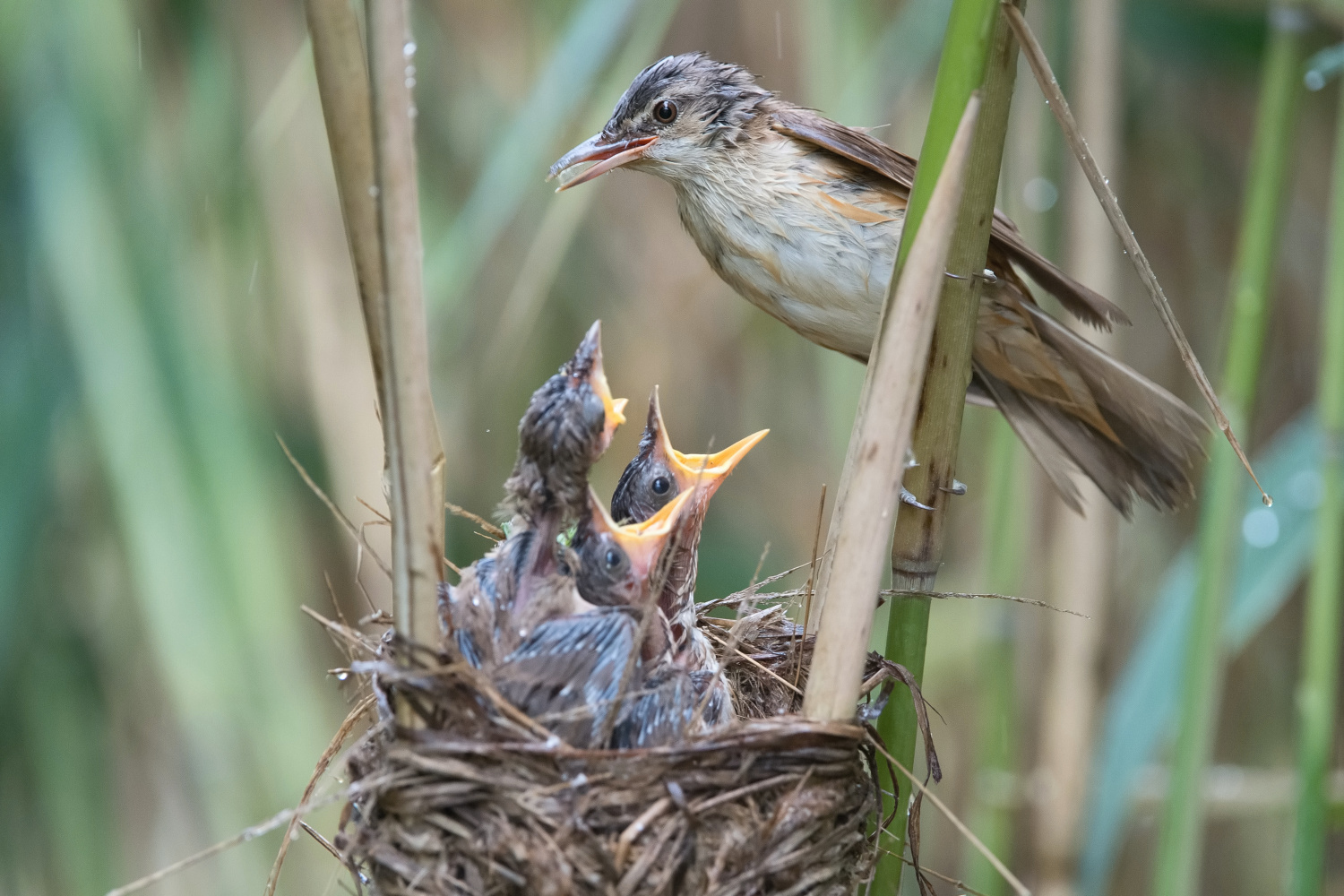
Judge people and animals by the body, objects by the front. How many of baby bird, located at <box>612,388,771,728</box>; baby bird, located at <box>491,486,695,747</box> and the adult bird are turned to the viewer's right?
2

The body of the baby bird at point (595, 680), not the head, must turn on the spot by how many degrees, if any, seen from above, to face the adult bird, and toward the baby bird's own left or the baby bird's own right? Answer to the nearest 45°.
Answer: approximately 45° to the baby bird's own left

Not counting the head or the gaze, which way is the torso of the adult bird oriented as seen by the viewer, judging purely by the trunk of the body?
to the viewer's left

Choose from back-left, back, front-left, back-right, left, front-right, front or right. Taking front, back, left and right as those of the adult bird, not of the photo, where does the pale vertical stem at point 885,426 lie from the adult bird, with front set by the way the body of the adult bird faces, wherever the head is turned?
left

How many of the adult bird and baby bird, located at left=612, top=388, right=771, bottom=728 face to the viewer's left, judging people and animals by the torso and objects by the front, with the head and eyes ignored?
1

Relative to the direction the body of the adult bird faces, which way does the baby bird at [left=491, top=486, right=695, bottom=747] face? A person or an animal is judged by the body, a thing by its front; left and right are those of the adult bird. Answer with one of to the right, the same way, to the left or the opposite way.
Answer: the opposite way

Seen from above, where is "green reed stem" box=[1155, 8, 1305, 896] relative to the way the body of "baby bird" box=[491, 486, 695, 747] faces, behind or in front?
in front

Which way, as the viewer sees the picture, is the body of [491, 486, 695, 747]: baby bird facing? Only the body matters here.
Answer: to the viewer's right
